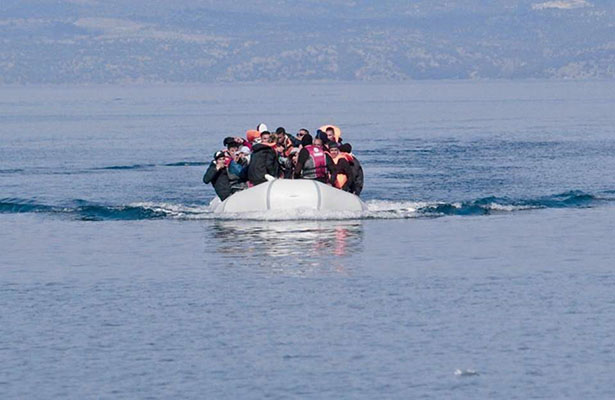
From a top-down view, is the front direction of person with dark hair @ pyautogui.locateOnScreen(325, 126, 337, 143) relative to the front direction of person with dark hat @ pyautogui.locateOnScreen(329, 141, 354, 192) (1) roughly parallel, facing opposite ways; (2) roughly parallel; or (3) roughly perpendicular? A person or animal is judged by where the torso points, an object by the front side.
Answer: roughly parallel

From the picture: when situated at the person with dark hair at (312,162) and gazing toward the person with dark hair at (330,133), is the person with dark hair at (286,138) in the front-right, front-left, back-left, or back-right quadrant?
front-left

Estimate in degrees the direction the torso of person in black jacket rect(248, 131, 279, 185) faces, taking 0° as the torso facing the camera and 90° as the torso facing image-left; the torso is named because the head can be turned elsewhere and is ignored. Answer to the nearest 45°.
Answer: approximately 315°

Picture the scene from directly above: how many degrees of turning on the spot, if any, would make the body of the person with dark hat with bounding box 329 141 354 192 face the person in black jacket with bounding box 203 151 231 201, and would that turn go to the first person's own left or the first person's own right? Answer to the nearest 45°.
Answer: approximately 45° to the first person's own right

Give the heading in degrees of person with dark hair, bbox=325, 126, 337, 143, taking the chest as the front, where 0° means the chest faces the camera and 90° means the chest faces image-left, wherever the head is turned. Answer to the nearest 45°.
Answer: approximately 45°

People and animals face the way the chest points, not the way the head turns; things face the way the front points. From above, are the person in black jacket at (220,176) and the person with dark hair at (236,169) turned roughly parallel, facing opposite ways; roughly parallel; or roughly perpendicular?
roughly parallel

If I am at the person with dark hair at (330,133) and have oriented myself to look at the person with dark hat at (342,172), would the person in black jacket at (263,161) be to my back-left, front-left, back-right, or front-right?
front-right

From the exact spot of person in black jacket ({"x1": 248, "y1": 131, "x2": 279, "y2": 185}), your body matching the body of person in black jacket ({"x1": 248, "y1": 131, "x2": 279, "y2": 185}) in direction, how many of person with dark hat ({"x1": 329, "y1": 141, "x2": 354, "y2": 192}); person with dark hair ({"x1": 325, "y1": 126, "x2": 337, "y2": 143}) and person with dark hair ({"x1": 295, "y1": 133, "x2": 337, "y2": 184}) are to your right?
3

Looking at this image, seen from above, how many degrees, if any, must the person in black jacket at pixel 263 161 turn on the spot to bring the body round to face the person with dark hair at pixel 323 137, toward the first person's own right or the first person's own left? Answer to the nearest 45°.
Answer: approximately 45° to the first person's own right

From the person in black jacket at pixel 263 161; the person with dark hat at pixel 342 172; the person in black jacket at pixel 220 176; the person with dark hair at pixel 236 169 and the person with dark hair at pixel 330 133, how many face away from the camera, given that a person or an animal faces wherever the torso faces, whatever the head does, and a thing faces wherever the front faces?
0

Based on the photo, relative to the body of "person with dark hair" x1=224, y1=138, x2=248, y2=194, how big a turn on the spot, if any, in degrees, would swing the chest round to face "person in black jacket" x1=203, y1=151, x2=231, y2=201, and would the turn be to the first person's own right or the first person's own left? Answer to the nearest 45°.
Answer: approximately 135° to the first person's own right
